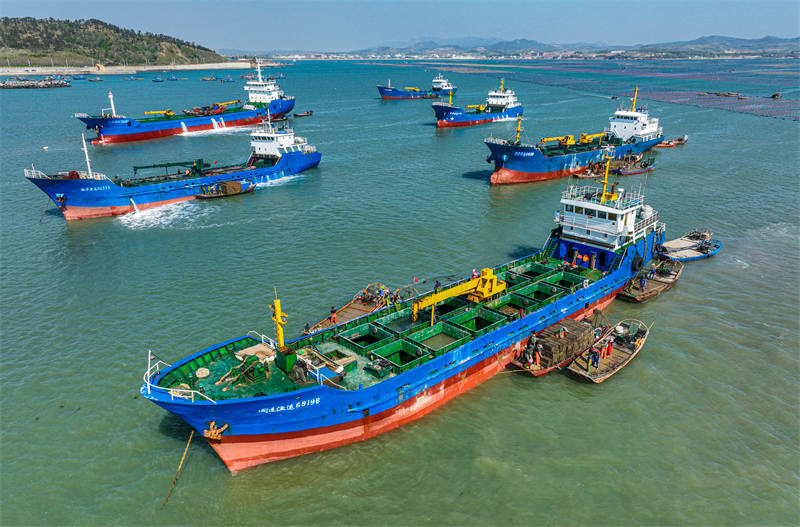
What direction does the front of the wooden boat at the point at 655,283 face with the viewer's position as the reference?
facing away from the viewer and to the right of the viewer

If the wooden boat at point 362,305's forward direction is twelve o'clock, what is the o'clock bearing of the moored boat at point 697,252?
The moored boat is roughly at 7 o'clock from the wooden boat.

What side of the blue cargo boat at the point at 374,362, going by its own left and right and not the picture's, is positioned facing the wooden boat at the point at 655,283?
back

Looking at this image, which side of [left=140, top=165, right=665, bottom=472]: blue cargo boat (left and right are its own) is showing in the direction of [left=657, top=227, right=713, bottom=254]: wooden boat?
back

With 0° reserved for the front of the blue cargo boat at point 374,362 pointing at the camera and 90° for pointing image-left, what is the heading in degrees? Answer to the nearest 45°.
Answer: approximately 45°

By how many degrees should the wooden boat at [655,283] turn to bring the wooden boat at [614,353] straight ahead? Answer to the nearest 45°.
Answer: approximately 135° to its right

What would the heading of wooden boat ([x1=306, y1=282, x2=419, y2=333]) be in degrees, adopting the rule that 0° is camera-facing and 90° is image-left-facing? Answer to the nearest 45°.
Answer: approximately 45°

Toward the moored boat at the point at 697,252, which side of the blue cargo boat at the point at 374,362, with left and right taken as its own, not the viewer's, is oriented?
back
